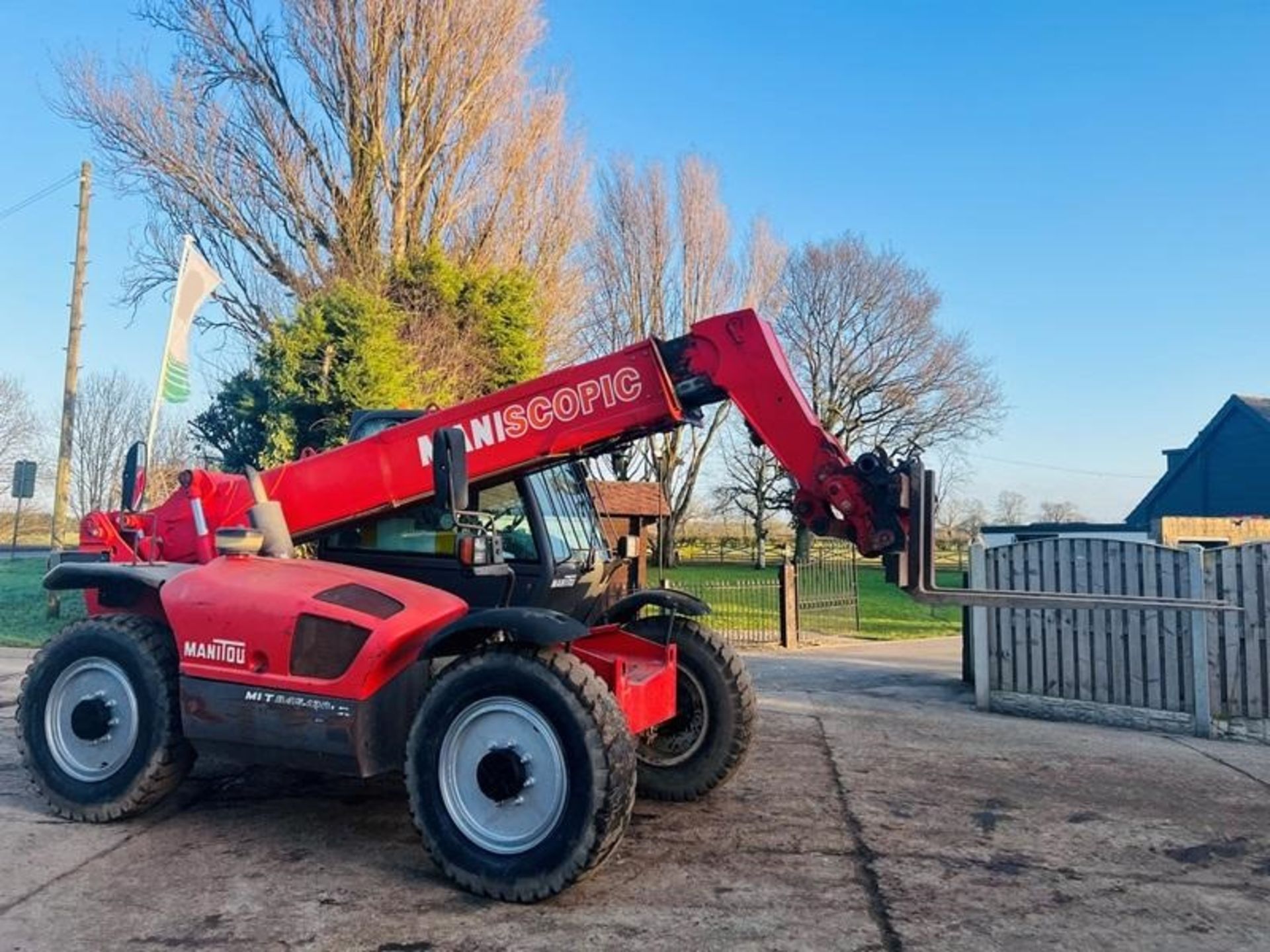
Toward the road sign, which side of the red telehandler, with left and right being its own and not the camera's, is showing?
back

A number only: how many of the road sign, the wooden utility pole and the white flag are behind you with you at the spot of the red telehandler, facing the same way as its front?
3

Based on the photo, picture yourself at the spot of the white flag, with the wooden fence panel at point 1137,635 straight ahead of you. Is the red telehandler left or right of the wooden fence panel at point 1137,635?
right

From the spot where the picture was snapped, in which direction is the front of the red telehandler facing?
facing the viewer and to the right of the viewer
